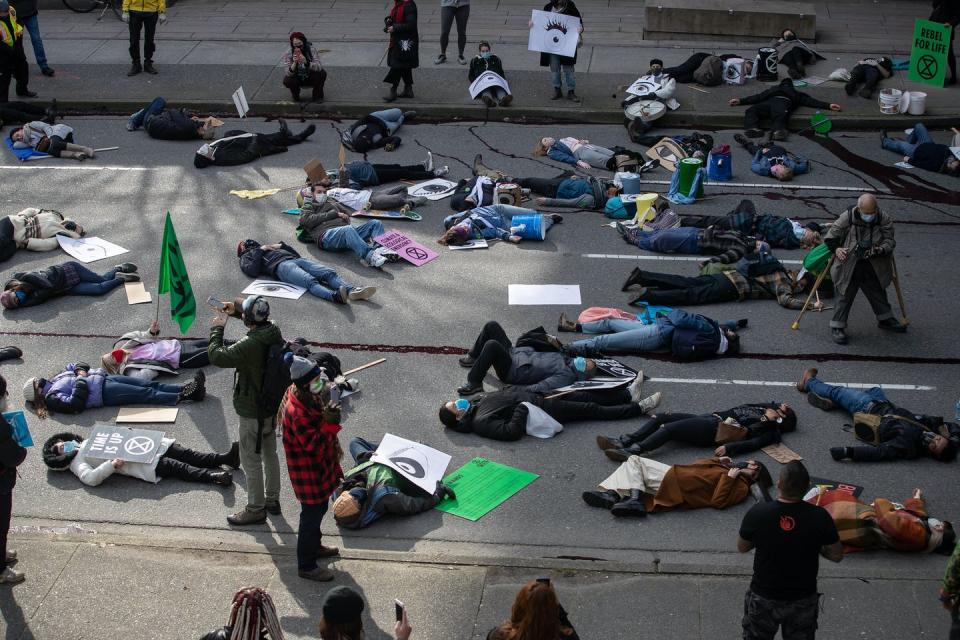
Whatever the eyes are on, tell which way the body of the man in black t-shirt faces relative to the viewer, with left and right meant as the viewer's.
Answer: facing away from the viewer

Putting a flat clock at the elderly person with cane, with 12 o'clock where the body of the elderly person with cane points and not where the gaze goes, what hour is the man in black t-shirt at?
The man in black t-shirt is roughly at 12 o'clock from the elderly person with cane.

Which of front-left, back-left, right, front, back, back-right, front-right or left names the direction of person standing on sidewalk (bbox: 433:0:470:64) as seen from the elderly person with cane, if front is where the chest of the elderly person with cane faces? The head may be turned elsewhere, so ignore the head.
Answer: back-right

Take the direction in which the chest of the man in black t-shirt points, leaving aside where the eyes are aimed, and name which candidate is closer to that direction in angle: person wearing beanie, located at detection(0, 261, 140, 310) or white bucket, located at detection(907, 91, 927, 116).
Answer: the white bucket

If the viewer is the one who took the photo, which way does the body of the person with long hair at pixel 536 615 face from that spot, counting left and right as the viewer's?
facing away from the viewer

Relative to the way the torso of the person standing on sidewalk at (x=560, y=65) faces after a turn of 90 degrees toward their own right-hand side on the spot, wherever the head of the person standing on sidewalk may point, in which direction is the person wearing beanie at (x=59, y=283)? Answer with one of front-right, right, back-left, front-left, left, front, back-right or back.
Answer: front-left

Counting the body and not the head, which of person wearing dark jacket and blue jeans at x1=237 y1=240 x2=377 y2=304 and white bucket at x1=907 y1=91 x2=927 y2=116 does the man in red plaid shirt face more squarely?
the white bucket

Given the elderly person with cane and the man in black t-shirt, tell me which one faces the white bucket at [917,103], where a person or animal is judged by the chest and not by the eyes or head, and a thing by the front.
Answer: the man in black t-shirt

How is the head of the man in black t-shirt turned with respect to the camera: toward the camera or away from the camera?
away from the camera

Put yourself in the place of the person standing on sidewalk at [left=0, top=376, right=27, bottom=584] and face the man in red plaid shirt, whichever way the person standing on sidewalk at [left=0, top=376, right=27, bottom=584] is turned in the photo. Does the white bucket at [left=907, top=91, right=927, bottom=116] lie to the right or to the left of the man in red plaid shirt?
left

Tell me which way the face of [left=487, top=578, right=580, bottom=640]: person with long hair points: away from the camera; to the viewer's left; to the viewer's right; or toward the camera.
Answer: away from the camera

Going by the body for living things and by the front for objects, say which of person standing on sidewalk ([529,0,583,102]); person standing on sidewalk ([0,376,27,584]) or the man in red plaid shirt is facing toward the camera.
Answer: person standing on sidewalk ([529,0,583,102])

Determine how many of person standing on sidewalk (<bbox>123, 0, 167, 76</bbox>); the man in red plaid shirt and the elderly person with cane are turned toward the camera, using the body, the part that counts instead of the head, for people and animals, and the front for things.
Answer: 2
